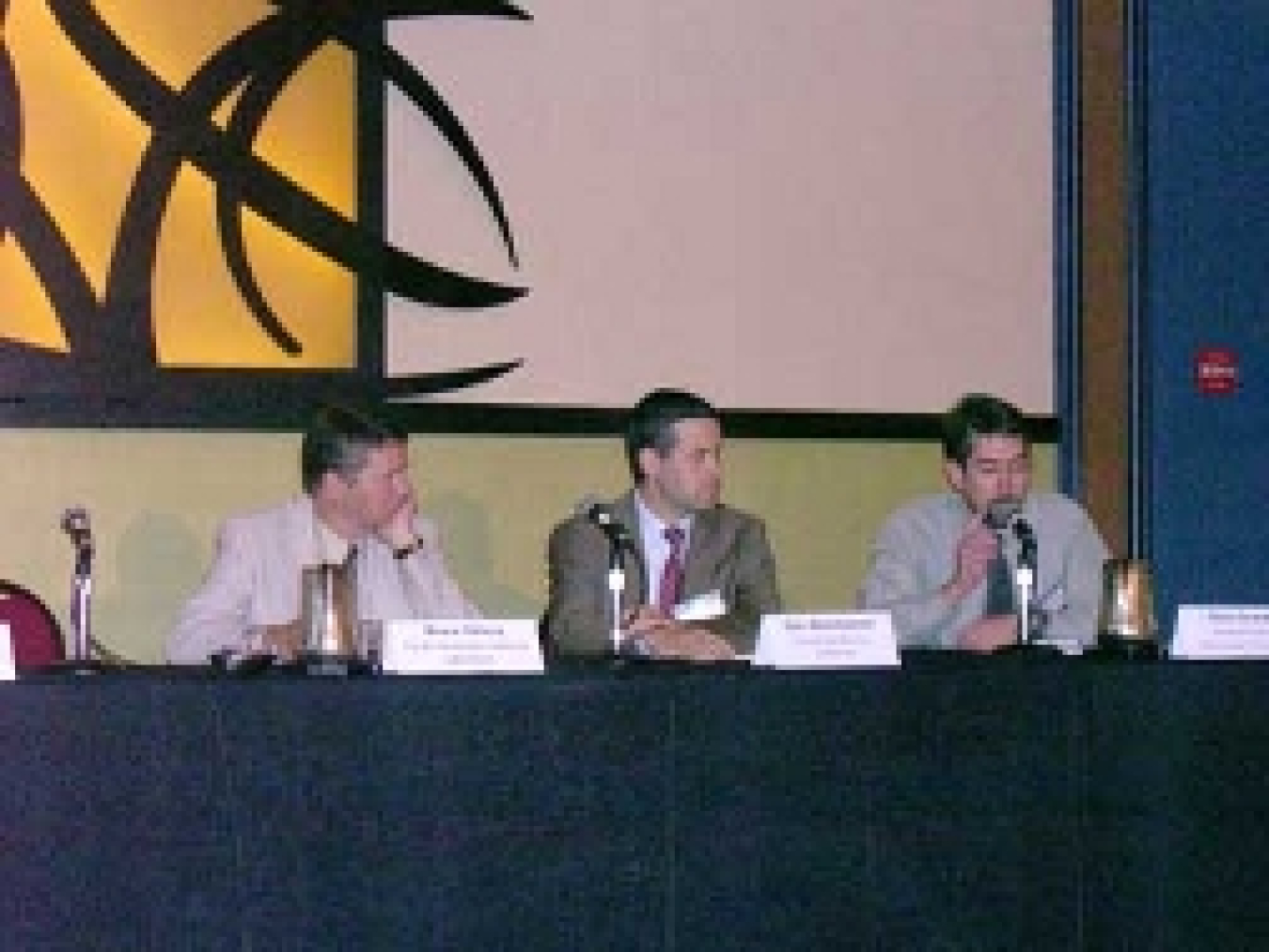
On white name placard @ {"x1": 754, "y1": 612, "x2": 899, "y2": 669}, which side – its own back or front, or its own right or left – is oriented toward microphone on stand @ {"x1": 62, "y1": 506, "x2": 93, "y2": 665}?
right

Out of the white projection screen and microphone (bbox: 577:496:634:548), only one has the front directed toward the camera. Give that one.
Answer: the white projection screen

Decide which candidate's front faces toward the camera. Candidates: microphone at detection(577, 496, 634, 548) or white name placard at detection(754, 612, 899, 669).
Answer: the white name placard

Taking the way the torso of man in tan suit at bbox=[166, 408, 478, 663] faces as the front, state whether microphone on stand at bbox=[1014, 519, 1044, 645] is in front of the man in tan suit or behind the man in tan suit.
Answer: in front

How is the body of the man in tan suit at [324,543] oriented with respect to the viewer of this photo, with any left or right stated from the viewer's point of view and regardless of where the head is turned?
facing the viewer and to the right of the viewer

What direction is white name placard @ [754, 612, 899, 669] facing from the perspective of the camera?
toward the camera

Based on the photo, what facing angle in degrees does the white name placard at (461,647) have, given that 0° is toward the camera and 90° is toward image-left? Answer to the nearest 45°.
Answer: approximately 0°

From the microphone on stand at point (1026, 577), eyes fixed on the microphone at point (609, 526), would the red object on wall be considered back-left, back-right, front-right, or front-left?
back-right

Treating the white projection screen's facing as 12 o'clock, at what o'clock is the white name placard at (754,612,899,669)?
The white name placard is roughly at 12 o'clock from the white projection screen.

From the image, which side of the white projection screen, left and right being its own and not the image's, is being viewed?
front

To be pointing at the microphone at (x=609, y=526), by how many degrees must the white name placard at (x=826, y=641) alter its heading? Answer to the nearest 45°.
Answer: approximately 135° to its right

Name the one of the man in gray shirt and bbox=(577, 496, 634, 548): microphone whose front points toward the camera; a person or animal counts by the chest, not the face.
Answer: the man in gray shirt

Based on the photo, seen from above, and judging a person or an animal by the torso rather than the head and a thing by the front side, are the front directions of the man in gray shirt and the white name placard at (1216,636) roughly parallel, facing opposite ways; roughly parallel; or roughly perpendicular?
roughly parallel

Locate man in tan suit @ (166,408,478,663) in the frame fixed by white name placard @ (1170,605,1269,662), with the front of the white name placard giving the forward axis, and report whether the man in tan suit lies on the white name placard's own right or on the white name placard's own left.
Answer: on the white name placard's own right

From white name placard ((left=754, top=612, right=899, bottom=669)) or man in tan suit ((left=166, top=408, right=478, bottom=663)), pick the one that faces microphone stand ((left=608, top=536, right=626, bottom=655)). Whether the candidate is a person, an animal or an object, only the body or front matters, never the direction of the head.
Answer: the man in tan suit

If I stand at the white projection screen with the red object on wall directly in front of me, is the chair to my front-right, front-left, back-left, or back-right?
back-right

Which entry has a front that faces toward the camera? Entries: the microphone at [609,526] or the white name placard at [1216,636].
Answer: the white name placard
